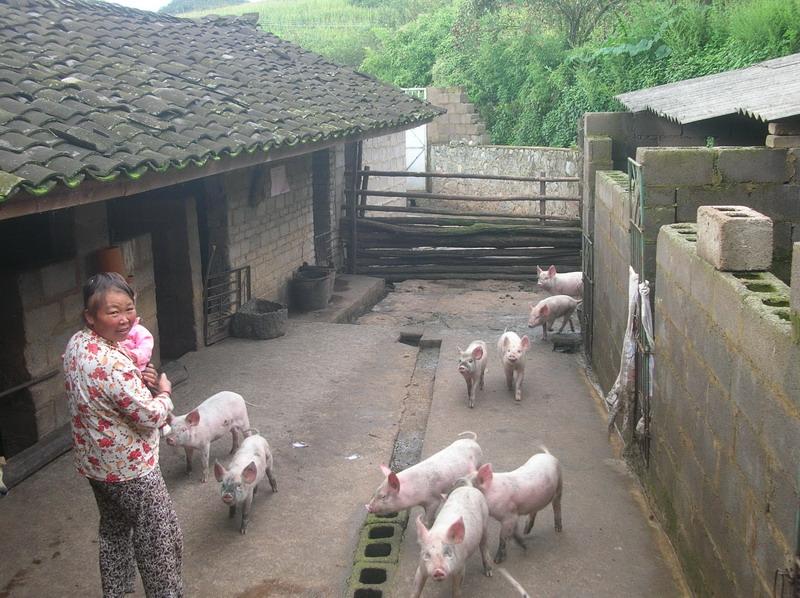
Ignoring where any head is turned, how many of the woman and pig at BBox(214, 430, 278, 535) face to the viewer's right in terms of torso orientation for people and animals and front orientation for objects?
1

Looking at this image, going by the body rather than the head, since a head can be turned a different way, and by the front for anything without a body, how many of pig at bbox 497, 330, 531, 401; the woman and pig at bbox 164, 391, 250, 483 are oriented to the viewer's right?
1

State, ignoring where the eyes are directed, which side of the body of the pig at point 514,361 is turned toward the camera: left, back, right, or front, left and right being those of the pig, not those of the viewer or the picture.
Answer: front

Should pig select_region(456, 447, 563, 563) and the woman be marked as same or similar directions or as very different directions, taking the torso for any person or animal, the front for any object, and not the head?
very different directions

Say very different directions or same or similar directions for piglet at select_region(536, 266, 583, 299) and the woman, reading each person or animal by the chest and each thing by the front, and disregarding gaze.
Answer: very different directions

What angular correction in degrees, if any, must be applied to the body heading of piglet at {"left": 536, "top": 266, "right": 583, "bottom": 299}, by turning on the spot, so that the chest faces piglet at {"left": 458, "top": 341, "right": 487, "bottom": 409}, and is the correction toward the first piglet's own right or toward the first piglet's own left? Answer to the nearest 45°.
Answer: approximately 90° to the first piglet's own left

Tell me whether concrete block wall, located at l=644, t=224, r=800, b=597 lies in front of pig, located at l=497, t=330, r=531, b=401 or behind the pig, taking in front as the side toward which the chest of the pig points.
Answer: in front

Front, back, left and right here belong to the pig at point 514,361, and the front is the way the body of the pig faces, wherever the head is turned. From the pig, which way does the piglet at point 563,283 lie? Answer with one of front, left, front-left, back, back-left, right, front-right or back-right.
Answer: back

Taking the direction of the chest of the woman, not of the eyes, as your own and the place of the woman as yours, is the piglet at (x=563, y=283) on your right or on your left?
on your left

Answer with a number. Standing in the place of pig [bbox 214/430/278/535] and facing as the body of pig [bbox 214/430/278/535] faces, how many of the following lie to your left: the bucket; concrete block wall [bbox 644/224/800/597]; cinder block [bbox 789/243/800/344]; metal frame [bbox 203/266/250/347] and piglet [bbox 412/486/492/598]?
3

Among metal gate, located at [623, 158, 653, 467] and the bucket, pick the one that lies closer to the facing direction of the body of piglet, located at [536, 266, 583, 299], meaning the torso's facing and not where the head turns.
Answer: the bucket

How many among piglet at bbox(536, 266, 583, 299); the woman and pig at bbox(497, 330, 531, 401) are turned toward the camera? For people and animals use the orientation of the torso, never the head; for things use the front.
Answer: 1

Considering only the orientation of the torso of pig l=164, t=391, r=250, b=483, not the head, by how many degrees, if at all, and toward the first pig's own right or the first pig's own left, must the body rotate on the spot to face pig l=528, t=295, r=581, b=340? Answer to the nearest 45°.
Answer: approximately 180°
